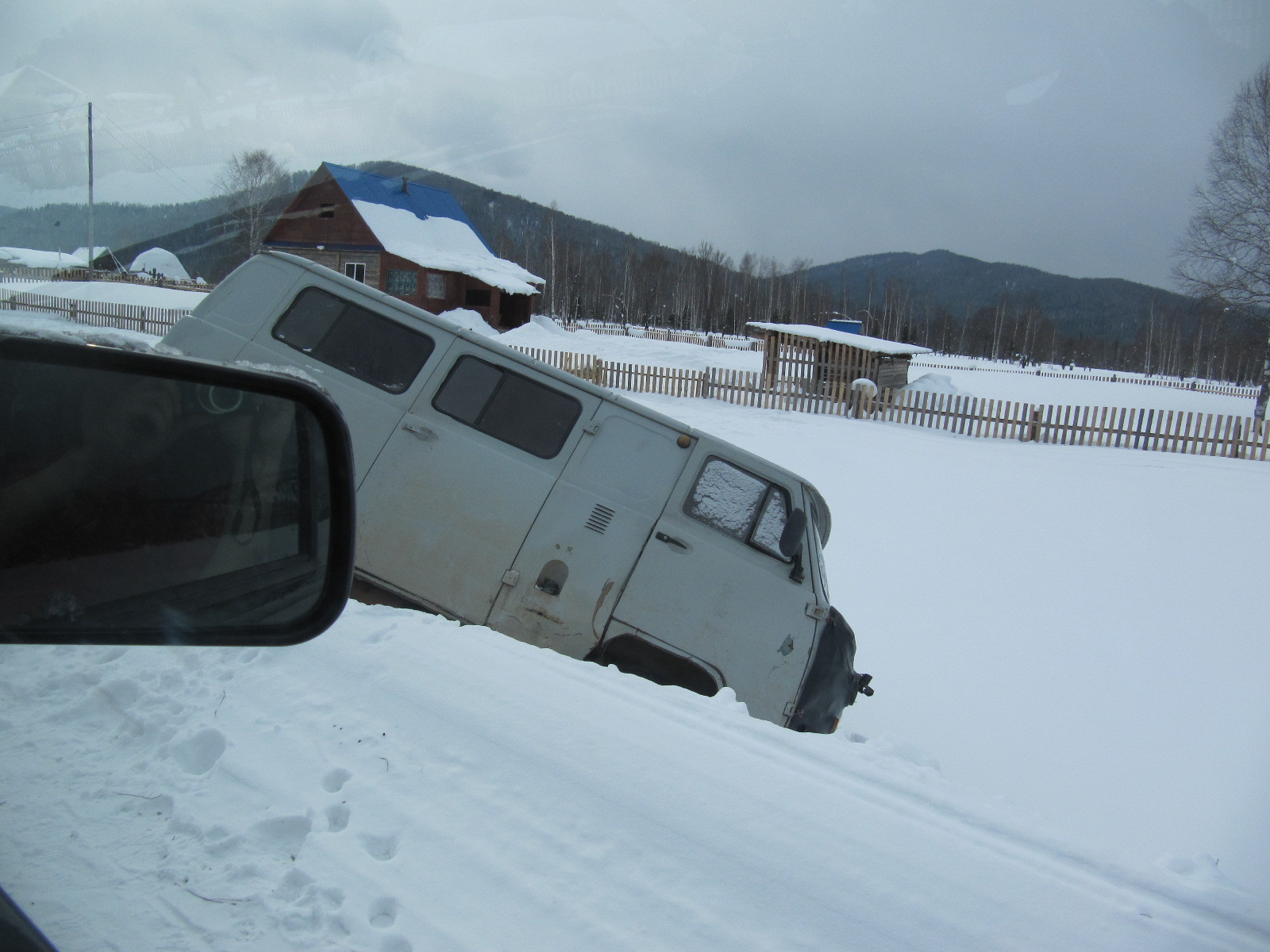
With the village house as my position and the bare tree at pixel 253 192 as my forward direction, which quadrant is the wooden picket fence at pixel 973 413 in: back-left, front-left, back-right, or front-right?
back-left

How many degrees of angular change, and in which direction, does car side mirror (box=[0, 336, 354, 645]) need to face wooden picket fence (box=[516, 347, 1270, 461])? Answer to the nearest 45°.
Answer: approximately 135° to its left

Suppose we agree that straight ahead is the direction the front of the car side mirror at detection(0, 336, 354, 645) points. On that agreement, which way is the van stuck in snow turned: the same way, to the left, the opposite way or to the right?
to the left

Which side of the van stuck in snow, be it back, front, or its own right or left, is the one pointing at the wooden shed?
left

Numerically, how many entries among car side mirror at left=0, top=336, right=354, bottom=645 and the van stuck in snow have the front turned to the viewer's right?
1

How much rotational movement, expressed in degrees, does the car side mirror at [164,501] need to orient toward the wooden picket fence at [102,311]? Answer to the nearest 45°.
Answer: approximately 180°

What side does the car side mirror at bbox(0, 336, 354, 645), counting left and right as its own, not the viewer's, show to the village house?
back

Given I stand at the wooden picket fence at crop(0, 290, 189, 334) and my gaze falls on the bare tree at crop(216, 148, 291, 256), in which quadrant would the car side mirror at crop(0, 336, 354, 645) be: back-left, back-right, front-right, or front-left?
back-right

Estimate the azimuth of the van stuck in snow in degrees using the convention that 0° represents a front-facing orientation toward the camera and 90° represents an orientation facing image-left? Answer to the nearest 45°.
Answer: approximately 270°

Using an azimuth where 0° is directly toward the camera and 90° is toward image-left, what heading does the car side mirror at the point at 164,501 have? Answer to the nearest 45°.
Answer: approximately 0°

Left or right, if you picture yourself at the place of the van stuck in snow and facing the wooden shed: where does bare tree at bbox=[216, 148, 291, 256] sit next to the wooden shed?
left

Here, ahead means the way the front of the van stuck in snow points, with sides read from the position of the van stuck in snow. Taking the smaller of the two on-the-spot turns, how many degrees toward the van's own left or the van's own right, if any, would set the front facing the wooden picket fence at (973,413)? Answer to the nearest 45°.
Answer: approximately 45° to the van's own left
